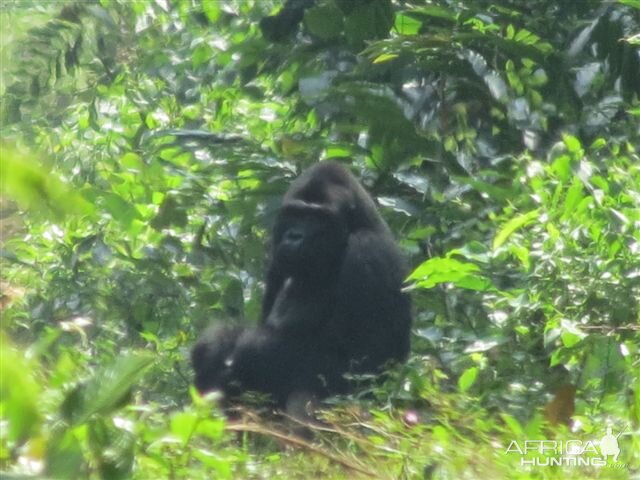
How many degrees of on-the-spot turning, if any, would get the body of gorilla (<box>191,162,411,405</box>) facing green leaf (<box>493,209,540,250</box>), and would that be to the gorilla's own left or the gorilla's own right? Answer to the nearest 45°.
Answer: approximately 90° to the gorilla's own left

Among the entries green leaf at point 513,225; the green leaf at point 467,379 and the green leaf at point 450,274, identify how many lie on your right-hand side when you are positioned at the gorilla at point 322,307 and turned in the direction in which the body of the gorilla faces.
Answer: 0

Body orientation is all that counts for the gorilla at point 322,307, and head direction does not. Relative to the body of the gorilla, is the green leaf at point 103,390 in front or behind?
in front

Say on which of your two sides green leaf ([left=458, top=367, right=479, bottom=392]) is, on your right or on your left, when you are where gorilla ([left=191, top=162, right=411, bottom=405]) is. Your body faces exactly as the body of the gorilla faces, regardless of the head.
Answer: on your left

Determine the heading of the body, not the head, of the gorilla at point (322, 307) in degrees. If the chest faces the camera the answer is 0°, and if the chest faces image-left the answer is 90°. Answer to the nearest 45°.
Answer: approximately 45°
